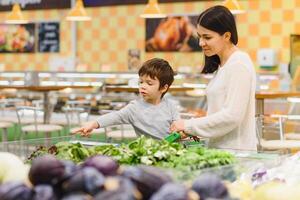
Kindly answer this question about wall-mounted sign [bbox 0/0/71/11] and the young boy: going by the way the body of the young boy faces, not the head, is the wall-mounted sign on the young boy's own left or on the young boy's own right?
on the young boy's own right

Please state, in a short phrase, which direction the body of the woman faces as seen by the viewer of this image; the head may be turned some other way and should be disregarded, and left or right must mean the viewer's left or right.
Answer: facing to the left of the viewer

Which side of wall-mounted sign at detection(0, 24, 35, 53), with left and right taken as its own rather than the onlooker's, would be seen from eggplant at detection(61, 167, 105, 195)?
front

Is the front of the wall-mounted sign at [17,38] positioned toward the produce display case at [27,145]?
yes

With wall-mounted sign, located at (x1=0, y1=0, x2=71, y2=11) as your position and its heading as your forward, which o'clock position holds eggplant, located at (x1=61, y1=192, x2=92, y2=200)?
The eggplant is roughly at 12 o'clock from the wall-mounted sign.

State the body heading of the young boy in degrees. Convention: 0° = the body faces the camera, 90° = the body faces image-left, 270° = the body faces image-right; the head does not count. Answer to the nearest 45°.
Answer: approximately 45°

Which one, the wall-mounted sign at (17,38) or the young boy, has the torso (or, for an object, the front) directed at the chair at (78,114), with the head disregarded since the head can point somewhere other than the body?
the wall-mounted sign

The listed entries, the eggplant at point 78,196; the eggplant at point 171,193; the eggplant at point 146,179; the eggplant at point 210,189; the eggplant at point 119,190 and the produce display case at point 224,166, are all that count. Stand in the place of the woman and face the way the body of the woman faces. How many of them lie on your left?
6

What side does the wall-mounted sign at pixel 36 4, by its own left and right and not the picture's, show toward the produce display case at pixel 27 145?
front

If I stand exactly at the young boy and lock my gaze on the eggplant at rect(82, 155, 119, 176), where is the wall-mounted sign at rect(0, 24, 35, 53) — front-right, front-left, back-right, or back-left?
back-right

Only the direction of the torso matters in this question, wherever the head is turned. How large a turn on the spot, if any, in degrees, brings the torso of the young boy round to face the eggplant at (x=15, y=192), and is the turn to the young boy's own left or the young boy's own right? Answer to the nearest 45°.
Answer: approximately 45° to the young boy's own left

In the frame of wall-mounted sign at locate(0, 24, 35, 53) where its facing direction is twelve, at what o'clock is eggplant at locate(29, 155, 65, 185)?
The eggplant is roughly at 12 o'clock from the wall-mounted sign.

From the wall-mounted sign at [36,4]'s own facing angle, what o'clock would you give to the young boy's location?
The young boy is roughly at 12 o'clock from the wall-mounted sign.

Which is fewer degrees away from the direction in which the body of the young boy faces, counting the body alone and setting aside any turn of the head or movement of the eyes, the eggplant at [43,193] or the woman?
the eggplant

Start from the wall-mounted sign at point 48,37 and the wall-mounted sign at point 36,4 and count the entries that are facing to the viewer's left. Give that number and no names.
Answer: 0

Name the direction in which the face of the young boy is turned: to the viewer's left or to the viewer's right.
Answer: to the viewer's left

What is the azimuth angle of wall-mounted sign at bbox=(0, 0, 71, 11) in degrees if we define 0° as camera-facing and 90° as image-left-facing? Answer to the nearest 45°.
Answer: approximately 0°
